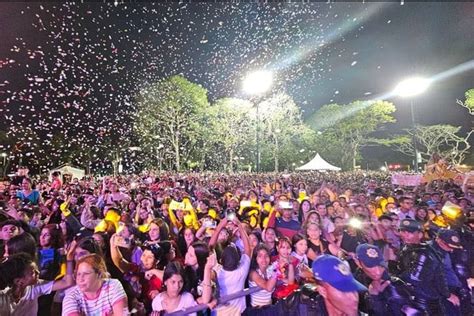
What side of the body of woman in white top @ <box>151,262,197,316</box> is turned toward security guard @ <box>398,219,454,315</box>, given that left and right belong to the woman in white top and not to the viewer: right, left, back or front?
left

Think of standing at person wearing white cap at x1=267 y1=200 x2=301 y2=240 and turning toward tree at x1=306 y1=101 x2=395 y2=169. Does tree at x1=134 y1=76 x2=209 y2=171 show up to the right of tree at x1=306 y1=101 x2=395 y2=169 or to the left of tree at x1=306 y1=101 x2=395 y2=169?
left

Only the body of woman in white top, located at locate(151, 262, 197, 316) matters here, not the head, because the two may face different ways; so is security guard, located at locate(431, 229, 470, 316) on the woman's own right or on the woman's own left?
on the woman's own left
